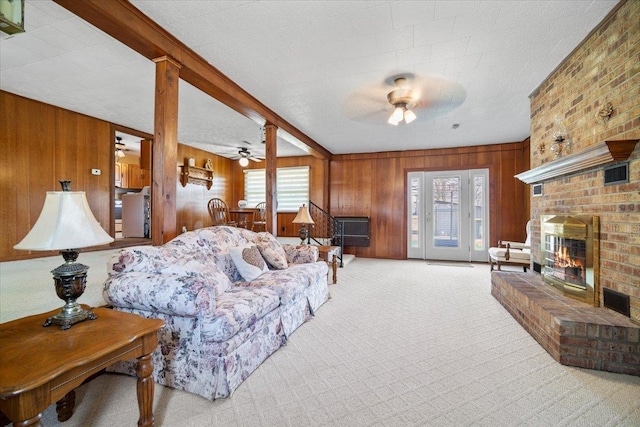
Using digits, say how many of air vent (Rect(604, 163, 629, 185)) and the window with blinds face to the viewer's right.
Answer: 0

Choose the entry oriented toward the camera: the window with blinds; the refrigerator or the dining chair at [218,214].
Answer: the window with blinds

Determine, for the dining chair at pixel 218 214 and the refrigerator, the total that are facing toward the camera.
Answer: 0

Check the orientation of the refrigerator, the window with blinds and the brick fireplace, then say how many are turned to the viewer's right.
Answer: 1

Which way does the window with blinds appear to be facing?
toward the camera

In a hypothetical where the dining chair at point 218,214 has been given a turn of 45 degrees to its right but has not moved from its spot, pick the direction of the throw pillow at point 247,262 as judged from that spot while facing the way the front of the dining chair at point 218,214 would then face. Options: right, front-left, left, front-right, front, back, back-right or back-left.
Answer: right

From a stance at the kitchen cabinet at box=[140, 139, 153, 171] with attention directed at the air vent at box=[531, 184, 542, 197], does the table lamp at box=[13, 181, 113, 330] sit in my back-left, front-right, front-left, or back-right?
front-right

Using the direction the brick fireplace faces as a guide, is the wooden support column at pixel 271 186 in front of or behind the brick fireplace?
in front

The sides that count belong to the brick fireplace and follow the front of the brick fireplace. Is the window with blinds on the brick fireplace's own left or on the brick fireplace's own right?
on the brick fireplace's own right

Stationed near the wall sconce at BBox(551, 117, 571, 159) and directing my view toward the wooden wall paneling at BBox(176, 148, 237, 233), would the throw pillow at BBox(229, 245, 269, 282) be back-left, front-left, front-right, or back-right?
front-left

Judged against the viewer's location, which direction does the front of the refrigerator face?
facing to the right of the viewer

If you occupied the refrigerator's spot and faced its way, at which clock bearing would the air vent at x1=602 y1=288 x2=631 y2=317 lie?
The air vent is roughly at 2 o'clock from the refrigerator.

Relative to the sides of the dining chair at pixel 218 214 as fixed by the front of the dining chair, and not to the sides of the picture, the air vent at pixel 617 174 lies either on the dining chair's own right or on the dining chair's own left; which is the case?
on the dining chair's own right

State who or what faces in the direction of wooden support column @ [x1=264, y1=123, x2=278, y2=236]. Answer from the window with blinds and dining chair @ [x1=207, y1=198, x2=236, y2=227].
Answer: the window with blinds

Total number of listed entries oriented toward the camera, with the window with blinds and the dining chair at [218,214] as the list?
1

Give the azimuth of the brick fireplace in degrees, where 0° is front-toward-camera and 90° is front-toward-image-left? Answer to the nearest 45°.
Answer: approximately 45°
